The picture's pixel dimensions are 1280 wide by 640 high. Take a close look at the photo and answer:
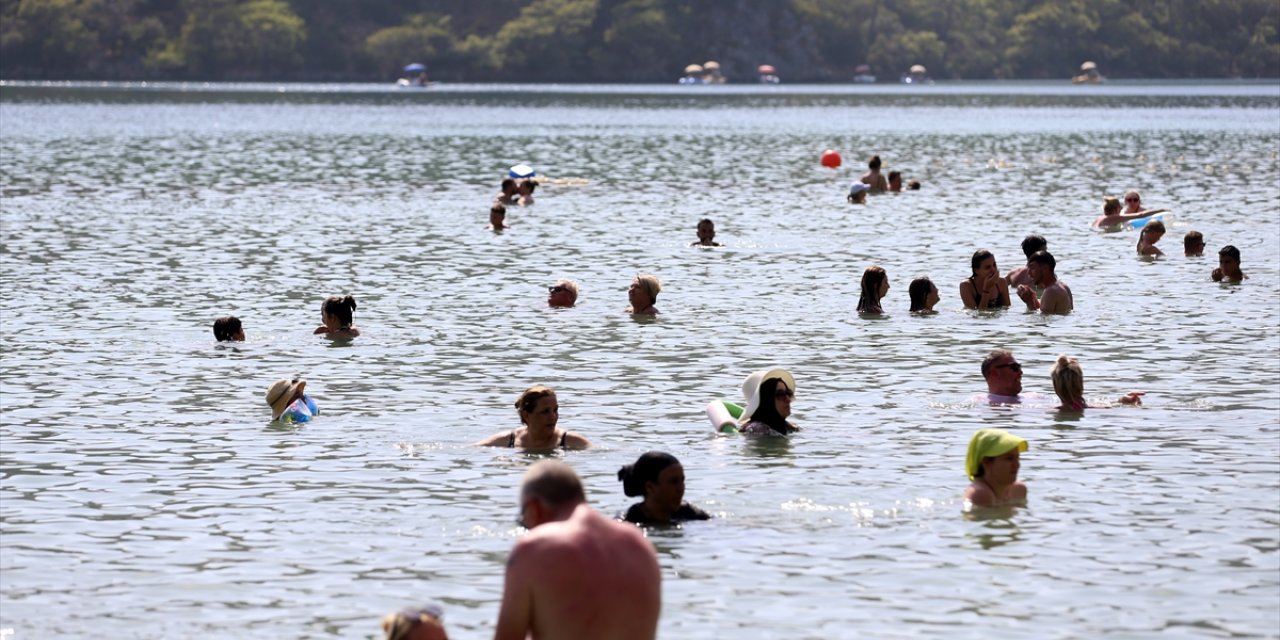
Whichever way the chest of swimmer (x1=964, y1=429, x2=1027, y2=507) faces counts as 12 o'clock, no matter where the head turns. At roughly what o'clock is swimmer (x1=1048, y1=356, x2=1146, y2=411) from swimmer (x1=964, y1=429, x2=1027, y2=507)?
swimmer (x1=1048, y1=356, x2=1146, y2=411) is roughly at 8 o'clock from swimmer (x1=964, y1=429, x2=1027, y2=507).

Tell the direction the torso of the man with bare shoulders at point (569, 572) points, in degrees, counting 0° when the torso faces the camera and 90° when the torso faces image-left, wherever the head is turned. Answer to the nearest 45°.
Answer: approximately 135°

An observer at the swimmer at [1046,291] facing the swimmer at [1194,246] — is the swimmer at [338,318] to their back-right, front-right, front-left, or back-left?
back-left

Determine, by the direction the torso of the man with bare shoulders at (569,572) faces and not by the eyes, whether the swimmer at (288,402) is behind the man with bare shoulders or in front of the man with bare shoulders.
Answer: in front

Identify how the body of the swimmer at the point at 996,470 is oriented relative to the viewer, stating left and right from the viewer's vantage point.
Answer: facing the viewer and to the right of the viewer

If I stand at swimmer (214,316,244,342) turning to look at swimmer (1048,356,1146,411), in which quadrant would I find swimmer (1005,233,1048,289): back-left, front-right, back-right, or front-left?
front-left

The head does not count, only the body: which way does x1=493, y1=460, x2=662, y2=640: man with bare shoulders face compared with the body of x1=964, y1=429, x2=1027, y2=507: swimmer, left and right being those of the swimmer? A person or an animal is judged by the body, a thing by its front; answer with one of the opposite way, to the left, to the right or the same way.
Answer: the opposite way

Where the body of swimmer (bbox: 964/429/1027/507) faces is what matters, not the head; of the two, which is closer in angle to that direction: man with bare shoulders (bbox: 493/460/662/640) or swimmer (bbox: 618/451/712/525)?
the man with bare shoulders

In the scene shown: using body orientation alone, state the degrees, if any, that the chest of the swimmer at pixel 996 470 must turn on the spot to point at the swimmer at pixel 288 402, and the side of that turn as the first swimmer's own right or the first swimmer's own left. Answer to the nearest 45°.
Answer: approximately 135° to the first swimmer's own right

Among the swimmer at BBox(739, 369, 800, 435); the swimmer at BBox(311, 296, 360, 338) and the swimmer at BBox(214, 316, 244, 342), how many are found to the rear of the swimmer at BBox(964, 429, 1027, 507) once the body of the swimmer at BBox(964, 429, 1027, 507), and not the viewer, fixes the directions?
3

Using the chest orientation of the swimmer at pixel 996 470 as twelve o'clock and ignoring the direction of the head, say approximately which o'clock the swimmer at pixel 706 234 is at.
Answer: the swimmer at pixel 706 234 is roughly at 7 o'clock from the swimmer at pixel 996 470.

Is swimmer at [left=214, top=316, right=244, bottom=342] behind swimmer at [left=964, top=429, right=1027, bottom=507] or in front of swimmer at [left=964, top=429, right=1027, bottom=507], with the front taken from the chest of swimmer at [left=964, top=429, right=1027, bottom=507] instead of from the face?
behind
